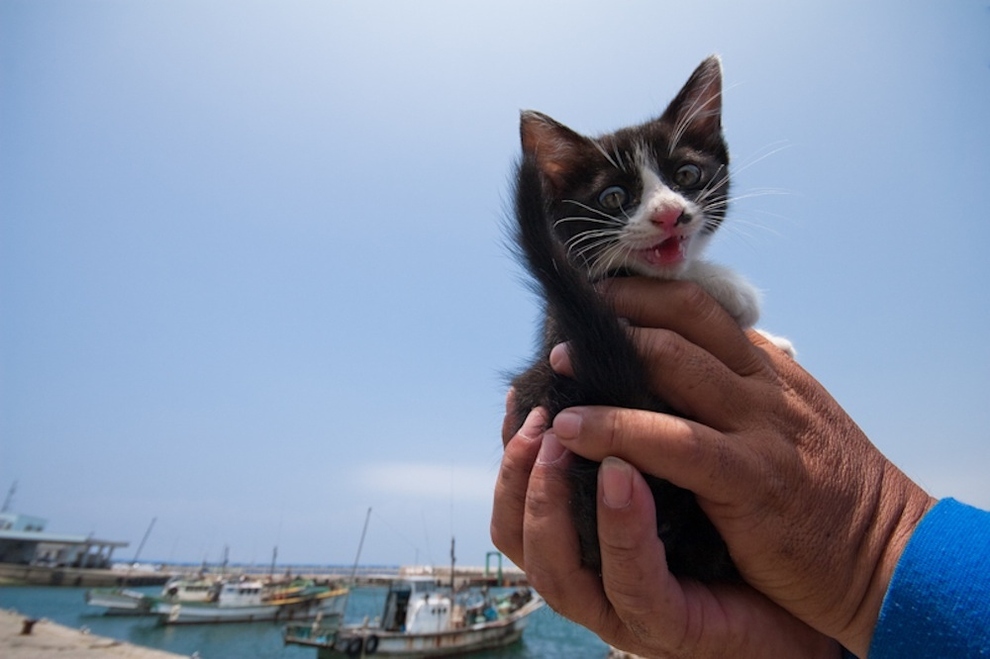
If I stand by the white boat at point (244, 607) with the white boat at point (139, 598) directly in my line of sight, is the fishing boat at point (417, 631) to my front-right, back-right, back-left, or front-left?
back-left

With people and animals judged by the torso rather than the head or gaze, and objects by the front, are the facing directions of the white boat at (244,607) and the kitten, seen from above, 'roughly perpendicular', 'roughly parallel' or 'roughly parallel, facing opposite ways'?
roughly perpendicular
